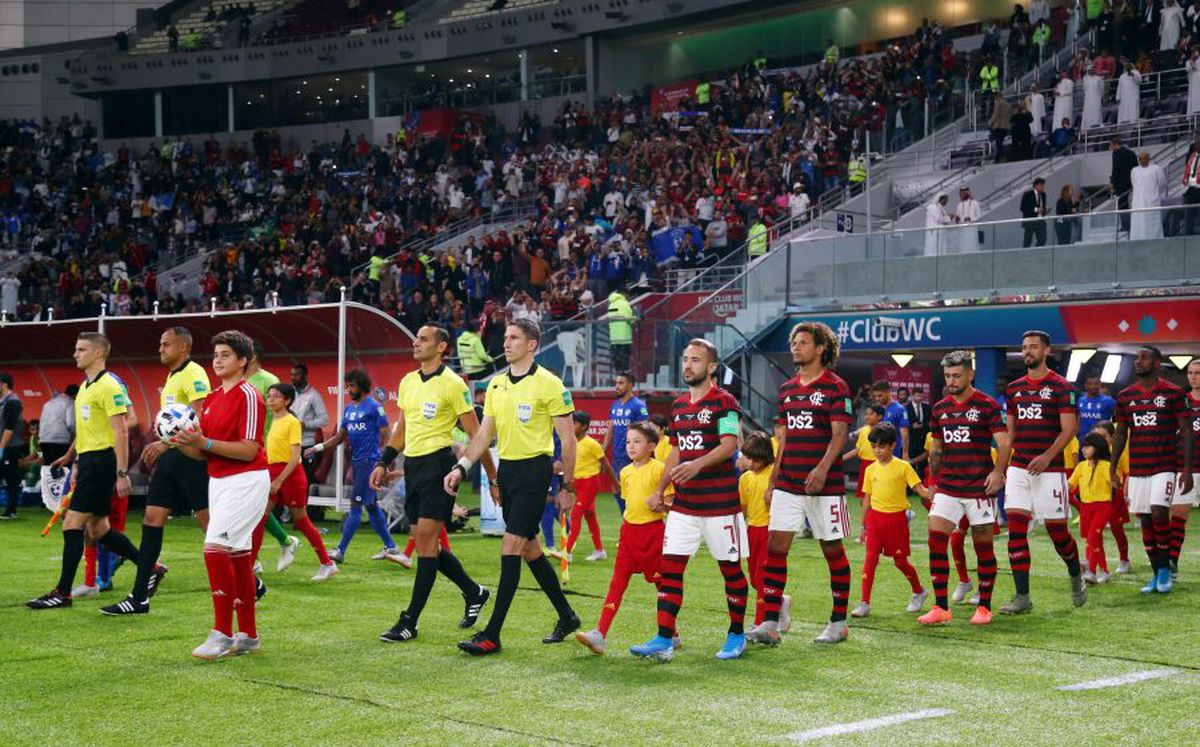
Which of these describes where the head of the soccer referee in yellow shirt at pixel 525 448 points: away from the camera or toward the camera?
toward the camera

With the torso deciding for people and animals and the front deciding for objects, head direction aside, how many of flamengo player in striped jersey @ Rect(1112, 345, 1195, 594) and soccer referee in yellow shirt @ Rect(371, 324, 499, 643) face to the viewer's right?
0

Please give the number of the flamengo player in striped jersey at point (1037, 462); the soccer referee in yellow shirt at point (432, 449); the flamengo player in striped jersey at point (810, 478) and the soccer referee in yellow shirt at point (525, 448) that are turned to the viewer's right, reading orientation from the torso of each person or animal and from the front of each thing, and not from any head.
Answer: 0

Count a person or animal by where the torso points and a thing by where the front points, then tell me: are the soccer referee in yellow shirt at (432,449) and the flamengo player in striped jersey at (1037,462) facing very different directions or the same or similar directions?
same or similar directions

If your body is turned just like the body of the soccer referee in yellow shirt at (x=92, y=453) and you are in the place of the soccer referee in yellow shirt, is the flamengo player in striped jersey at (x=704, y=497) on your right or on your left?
on your left

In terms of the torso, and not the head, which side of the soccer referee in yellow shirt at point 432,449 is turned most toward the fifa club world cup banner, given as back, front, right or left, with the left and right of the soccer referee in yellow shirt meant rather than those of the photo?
back

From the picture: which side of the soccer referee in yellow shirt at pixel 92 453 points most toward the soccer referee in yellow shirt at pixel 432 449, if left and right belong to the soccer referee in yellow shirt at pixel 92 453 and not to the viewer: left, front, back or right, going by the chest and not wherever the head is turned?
left

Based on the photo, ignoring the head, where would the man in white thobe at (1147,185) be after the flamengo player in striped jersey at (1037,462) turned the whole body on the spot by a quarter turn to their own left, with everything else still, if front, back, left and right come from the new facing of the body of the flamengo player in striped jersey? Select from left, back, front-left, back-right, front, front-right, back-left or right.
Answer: back-left

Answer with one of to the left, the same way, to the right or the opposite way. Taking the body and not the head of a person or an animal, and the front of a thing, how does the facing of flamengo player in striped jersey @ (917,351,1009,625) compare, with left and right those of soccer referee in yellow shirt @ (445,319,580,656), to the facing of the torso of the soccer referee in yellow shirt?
the same way

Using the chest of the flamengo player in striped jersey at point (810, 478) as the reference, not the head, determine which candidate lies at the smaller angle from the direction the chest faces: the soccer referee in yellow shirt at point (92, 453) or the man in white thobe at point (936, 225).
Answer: the soccer referee in yellow shirt

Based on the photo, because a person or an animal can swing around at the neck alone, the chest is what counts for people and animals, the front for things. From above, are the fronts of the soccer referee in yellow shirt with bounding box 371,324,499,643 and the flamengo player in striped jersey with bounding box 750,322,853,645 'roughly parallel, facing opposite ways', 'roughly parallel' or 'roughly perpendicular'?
roughly parallel

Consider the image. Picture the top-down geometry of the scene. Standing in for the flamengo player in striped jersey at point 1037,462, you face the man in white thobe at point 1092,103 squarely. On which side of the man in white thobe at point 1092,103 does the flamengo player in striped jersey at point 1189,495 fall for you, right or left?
right

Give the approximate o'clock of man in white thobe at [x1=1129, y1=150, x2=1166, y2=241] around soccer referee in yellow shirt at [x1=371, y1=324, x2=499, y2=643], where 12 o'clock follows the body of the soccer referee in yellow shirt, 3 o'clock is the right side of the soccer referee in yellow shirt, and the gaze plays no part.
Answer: The man in white thobe is roughly at 6 o'clock from the soccer referee in yellow shirt.

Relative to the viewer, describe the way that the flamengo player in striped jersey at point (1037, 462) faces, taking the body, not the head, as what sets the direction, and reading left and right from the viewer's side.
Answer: facing the viewer and to the left of the viewer

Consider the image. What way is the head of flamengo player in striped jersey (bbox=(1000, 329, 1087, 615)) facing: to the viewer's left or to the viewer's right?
to the viewer's left

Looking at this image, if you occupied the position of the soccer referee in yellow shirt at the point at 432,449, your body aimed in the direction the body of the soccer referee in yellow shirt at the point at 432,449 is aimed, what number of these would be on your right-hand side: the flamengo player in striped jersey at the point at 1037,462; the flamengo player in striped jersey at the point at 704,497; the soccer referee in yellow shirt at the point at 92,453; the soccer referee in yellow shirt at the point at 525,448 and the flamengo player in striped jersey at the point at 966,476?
1

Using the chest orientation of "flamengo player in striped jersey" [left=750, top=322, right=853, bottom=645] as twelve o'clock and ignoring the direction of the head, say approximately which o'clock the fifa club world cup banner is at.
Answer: The fifa club world cup banner is roughly at 5 o'clock from the flamengo player in striped jersey.

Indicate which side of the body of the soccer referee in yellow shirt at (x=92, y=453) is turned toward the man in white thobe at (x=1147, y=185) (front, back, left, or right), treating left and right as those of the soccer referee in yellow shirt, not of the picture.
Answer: back
